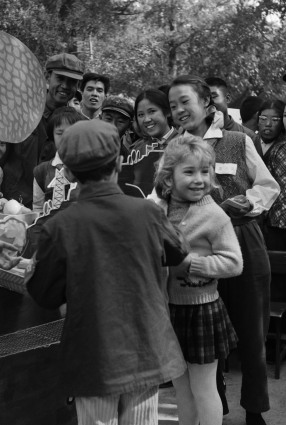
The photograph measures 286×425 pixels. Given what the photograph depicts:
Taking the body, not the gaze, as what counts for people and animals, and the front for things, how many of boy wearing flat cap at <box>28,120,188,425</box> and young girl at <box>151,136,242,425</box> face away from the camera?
1

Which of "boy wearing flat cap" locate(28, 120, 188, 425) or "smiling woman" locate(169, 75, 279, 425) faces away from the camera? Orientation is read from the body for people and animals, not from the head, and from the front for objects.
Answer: the boy wearing flat cap

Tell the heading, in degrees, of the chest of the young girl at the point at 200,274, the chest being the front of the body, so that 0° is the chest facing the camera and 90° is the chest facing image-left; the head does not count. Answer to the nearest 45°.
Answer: approximately 45°

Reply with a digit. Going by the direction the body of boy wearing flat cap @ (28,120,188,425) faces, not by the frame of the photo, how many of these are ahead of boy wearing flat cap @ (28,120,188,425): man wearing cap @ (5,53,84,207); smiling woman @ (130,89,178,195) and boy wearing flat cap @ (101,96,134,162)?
3

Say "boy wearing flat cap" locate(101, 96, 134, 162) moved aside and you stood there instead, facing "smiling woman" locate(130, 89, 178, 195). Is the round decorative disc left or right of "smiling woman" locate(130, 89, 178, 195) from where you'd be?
right

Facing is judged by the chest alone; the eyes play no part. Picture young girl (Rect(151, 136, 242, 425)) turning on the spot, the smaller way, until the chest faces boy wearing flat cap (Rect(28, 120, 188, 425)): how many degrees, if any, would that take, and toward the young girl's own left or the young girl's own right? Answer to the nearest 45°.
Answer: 0° — they already face them

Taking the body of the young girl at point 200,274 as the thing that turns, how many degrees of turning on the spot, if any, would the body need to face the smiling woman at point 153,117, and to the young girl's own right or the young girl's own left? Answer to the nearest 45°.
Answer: approximately 135° to the young girl's own right

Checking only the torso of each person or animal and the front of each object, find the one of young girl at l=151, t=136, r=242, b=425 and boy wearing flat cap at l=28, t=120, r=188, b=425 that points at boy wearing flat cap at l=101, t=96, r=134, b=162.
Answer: boy wearing flat cap at l=28, t=120, r=188, b=425

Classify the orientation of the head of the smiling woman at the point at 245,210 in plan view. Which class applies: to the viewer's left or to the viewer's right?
to the viewer's left

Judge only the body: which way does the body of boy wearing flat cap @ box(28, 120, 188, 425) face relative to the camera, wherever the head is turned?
away from the camera

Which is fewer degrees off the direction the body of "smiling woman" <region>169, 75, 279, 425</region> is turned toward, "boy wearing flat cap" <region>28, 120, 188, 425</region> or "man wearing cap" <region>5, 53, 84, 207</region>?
the boy wearing flat cap

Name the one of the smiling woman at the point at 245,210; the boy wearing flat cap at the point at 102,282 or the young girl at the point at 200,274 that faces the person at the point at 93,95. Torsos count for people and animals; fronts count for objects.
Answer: the boy wearing flat cap
